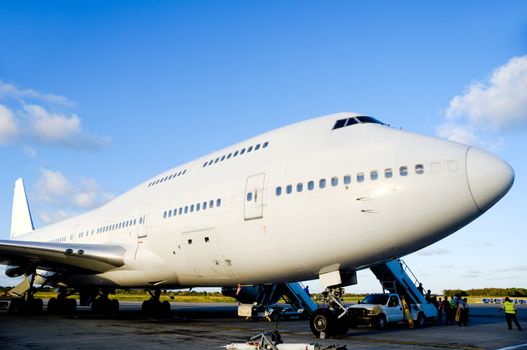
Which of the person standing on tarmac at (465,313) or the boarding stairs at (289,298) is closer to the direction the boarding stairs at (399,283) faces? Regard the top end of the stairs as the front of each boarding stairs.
the boarding stairs

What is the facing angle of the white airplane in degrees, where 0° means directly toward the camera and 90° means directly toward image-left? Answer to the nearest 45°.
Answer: approximately 315°

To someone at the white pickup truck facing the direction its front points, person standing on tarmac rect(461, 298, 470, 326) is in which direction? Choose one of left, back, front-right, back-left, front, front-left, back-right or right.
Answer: back

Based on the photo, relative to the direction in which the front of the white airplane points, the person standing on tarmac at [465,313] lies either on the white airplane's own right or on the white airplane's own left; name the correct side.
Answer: on the white airplane's own left

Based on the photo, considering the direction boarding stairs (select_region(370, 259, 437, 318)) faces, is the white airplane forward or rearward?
forward

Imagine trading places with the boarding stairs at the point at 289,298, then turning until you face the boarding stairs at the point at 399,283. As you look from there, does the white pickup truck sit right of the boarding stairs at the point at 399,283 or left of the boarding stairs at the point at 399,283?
right

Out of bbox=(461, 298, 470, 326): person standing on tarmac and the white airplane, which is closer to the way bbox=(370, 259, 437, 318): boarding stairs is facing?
the white airplane

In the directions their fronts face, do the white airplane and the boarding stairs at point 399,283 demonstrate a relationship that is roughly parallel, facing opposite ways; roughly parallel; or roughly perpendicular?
roughly perpendicular

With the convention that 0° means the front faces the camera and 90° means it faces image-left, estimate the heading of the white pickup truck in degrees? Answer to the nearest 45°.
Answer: approximately 45°

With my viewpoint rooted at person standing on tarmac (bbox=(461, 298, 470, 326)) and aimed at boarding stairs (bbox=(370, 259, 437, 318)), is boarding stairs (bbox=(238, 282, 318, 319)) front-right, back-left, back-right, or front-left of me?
front-left
